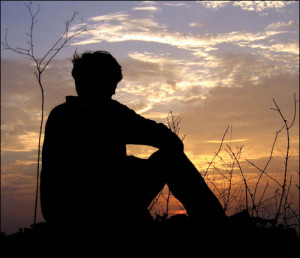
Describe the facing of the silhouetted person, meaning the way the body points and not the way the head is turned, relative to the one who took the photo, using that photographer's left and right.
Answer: facing away from the viewer and to the right of the viewer
